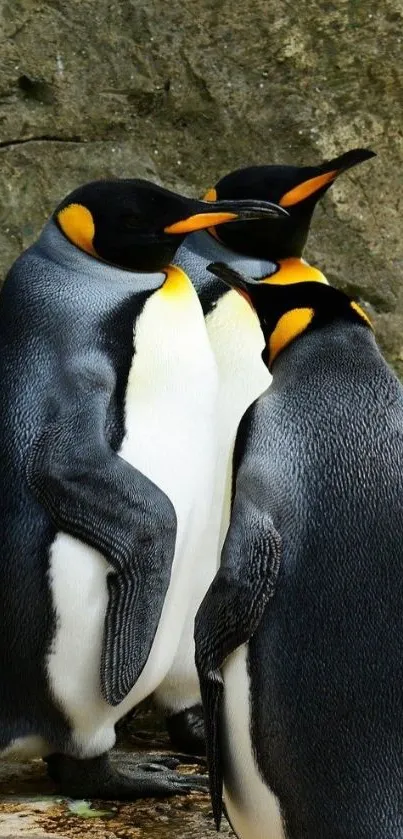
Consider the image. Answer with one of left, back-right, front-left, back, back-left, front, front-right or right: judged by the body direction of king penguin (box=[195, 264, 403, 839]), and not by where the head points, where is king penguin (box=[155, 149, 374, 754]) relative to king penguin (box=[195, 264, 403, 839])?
front-right

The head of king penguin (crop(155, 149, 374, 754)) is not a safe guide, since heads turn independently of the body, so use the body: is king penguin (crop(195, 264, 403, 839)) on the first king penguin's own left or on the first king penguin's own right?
on the first king penguin's own right

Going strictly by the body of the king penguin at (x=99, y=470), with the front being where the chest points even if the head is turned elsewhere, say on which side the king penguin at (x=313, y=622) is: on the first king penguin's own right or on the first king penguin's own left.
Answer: on the first king penguin's own right

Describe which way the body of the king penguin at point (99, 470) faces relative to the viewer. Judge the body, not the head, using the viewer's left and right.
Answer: facing to the right of the viewer

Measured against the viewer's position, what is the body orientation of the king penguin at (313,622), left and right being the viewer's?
facing away from the viewer and to the left of the viewer

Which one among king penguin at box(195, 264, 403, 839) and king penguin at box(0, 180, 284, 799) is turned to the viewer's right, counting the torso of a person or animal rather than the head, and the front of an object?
king penguin at box(0, 180, 284, 799)

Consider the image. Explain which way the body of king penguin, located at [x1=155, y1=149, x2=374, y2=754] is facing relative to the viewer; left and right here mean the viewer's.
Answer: facing to the right of the viewer

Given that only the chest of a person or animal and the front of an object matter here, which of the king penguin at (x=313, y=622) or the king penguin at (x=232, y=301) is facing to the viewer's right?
the king penguin at (x=232, y=301)

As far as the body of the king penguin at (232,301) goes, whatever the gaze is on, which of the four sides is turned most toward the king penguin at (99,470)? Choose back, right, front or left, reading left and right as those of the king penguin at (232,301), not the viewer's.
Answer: right
